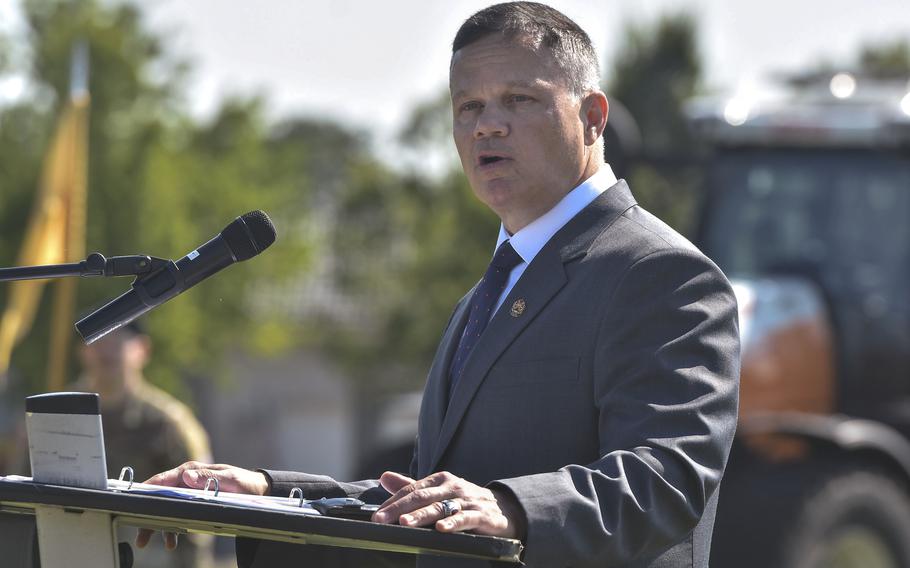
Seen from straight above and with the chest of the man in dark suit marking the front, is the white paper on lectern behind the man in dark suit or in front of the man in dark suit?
in front

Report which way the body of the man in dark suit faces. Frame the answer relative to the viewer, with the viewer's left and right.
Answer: facing the viewer and to the left of the viewer

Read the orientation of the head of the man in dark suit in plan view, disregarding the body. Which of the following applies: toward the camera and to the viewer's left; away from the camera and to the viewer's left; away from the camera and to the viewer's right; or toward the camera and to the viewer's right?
toward the camera and to the viewer's left

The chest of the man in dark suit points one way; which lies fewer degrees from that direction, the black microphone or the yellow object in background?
the black microphone

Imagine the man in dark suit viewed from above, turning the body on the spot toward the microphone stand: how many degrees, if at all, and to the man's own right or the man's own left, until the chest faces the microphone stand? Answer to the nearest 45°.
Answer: approximately 45° to the man's own right

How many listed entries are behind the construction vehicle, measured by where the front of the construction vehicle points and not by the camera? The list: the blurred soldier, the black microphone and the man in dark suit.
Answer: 0

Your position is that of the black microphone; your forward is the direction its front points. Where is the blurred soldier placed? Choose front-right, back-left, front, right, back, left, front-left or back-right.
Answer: left

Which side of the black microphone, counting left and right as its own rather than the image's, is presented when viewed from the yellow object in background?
left

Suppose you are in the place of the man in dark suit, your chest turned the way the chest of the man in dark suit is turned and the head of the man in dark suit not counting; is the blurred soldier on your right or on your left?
on your right

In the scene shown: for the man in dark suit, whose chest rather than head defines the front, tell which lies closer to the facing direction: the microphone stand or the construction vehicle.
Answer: the microphone stand

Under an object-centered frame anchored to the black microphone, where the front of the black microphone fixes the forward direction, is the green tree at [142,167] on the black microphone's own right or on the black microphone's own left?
on the black microphone's own left

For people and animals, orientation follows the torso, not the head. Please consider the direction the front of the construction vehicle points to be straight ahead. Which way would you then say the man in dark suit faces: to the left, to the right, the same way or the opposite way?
the same way

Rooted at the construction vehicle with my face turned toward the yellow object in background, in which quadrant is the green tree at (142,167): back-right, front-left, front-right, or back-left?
front-right

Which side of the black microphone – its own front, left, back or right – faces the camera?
right
